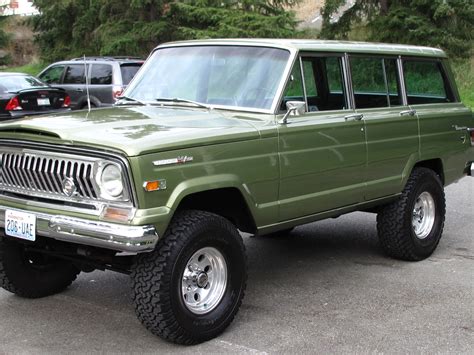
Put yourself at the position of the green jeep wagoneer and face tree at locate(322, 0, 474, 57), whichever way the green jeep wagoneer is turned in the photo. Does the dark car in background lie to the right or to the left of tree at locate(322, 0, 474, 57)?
left

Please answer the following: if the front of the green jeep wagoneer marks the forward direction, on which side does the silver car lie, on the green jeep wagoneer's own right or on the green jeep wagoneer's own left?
on the green jeep wagoneer's own right

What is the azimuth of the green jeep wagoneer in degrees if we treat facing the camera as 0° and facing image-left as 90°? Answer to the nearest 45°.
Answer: approximately 45°

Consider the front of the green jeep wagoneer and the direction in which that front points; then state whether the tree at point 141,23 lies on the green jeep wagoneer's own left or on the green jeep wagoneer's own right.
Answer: on the green jeep wagoneer's own right

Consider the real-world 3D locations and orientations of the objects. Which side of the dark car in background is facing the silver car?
right

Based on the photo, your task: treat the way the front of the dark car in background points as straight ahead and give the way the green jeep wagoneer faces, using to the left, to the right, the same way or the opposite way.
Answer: to the left

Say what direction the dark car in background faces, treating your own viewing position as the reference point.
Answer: facing away from the viewer and to the left of the viewer

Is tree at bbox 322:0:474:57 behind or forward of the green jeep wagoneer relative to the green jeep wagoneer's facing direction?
behind

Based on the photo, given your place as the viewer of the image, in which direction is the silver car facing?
facing away from the viewer and to the left of the viewer

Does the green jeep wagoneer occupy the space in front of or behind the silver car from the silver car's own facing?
behind
